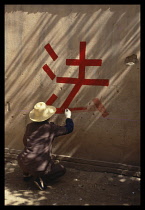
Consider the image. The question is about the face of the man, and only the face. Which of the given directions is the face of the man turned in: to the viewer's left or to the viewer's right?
to the viewer's right

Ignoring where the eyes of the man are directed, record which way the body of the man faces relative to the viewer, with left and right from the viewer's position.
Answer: facing away from the viewer and to the right of the viewer
